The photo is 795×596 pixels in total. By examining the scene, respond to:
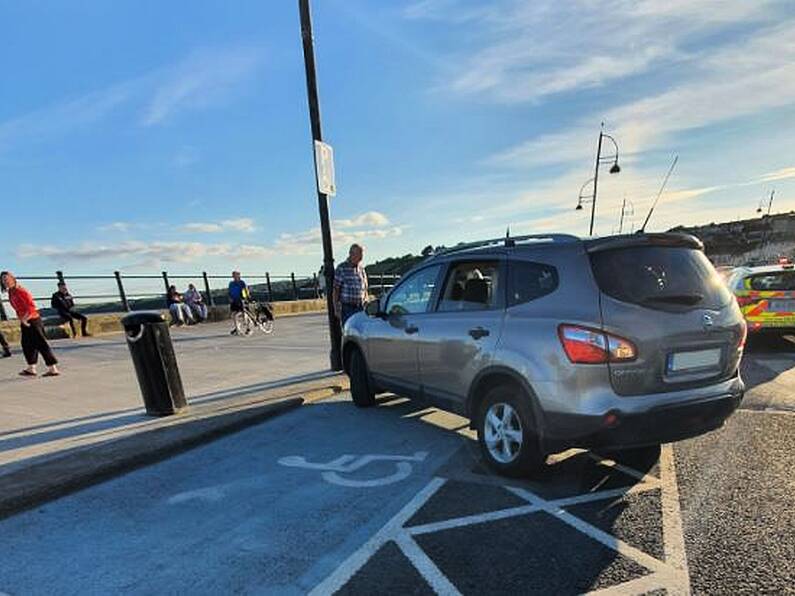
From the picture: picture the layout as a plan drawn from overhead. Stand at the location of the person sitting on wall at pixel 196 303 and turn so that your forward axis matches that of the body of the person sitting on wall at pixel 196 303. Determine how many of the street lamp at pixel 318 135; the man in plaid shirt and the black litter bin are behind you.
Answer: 0

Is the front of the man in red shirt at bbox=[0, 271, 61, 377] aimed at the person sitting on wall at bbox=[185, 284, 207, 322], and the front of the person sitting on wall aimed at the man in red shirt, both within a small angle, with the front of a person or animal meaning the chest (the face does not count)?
no

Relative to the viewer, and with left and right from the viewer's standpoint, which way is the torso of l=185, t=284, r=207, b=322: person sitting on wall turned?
facing the viewer and to the right of the viewer

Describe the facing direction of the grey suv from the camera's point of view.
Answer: facing away from the viewer and to the left of the viewer

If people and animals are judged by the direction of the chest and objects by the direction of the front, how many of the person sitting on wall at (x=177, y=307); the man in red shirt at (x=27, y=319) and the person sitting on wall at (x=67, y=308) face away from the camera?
0

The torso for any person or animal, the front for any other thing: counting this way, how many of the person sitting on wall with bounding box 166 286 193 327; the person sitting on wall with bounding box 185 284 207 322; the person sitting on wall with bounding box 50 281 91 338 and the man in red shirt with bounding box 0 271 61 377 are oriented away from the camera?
0

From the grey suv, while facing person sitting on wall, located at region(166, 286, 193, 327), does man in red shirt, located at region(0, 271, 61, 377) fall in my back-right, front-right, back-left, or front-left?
front-left

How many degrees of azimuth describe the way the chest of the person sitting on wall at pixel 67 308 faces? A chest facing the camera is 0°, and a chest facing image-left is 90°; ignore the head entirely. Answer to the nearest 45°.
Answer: approximately 315°

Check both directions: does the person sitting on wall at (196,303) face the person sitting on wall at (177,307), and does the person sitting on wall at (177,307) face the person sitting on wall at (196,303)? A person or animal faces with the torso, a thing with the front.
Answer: no

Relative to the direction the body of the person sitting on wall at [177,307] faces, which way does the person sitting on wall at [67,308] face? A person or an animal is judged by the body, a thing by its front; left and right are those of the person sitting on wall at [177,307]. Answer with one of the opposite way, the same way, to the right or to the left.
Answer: the same way
